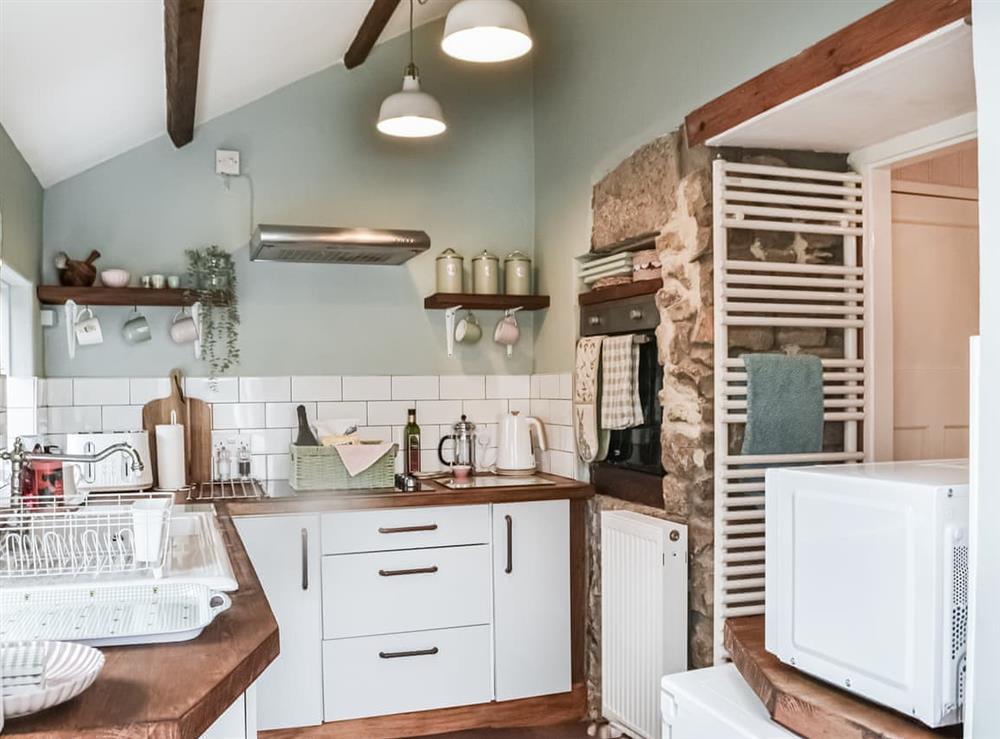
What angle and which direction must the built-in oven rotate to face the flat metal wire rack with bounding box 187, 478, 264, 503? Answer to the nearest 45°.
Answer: approximately 45° to its right

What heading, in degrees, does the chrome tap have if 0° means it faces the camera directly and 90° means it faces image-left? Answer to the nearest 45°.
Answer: approximately 270°

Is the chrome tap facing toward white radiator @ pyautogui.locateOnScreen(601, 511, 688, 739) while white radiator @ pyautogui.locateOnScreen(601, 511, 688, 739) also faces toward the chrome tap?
yes

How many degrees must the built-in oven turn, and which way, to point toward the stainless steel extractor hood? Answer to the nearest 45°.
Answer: approximately 45° to its right

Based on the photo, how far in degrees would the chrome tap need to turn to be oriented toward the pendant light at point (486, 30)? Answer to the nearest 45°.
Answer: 0° — it already faces it

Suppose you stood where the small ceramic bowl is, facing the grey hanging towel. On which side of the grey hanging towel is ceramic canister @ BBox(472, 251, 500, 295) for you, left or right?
left

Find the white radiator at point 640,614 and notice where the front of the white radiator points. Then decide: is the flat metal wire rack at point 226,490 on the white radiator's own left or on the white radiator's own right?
on the white radiator's own right

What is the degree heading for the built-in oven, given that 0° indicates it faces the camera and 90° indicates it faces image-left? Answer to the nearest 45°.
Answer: approximately 45°

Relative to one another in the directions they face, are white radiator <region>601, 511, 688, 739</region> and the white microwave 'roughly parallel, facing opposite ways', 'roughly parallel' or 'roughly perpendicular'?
roughly perpendicular
